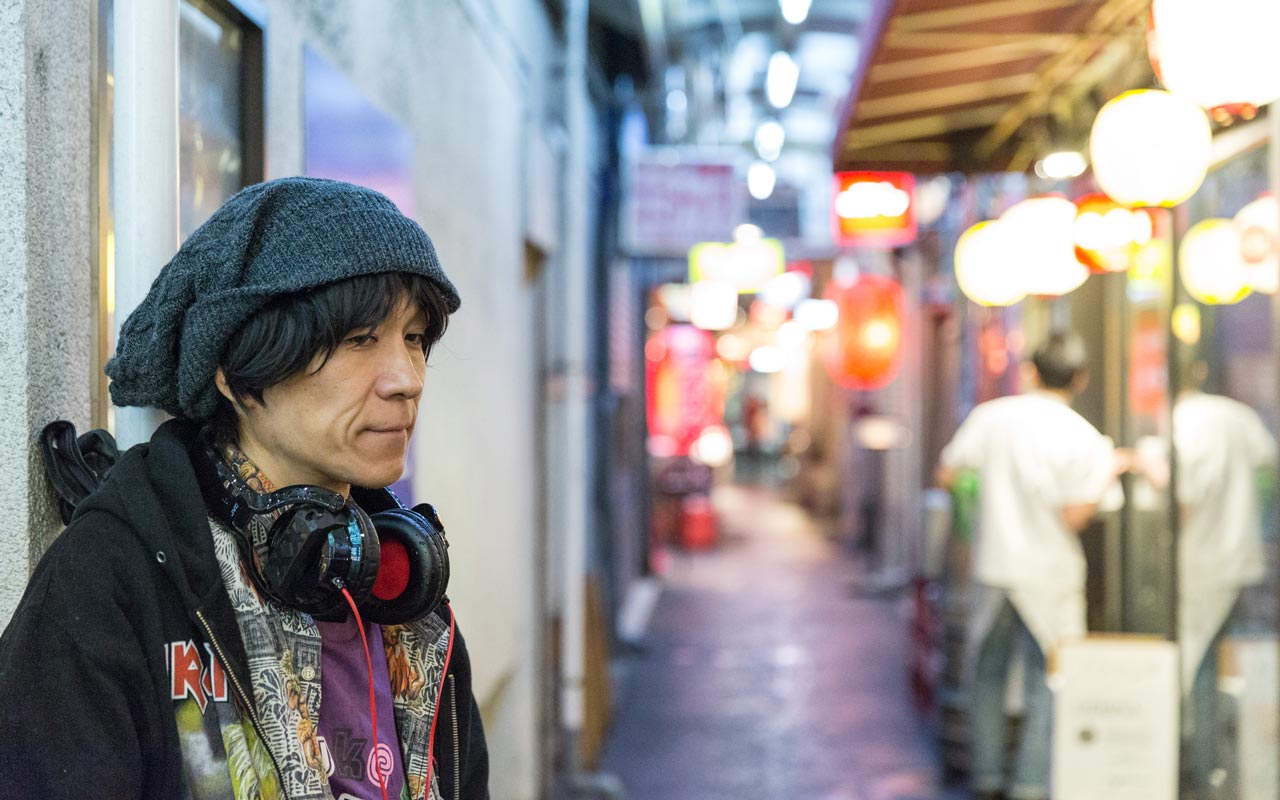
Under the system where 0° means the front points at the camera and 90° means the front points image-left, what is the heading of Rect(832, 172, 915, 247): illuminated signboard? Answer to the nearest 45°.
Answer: approximately 0°

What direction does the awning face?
to the viewer's left

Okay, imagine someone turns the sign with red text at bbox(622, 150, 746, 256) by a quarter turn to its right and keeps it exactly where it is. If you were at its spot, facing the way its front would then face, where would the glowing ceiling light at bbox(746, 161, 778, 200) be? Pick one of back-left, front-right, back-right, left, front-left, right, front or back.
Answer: right

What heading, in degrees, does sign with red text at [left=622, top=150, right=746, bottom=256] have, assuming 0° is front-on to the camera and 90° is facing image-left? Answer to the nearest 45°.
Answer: approximately 0°

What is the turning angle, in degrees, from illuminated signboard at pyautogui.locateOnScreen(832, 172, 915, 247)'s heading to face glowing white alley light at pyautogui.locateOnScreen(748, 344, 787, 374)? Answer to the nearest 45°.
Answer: approximately 180°

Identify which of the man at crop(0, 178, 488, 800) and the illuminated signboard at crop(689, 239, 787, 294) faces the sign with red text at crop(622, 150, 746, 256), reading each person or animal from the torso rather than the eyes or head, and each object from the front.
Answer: the illuminated signboard

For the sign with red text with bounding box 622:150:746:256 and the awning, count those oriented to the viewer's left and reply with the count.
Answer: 1

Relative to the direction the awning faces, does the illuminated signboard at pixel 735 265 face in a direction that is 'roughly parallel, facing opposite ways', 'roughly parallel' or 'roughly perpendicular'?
roughly perpendicular

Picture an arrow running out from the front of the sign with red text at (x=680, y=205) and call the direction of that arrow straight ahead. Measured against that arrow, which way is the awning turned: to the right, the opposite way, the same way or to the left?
to the right

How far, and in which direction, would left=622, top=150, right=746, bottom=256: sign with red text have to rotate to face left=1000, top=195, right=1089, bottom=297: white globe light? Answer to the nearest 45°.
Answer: approximately 45° to its left

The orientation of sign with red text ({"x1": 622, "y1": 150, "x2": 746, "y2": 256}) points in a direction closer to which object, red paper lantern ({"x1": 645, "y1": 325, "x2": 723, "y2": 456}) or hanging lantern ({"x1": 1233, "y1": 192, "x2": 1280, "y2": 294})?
the hanging lantern

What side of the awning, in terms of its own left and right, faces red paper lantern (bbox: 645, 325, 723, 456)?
right

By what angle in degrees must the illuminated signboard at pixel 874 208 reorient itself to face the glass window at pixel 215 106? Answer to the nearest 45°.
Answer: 0° — it already faces it
